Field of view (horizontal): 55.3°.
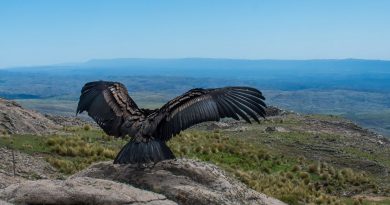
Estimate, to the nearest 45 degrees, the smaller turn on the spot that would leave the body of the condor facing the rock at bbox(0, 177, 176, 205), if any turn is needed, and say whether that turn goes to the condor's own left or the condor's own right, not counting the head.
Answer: approximately 90° to the condor's own left

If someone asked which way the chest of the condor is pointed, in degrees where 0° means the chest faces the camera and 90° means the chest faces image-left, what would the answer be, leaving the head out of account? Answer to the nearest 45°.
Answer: approximately 180°

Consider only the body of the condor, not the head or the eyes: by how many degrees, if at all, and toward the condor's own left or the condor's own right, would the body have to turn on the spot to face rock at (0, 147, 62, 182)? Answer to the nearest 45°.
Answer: approximately 45° to the condor's own left

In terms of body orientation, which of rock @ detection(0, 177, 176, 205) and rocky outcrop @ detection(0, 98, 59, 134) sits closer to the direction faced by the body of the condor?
the rocky outcrop
